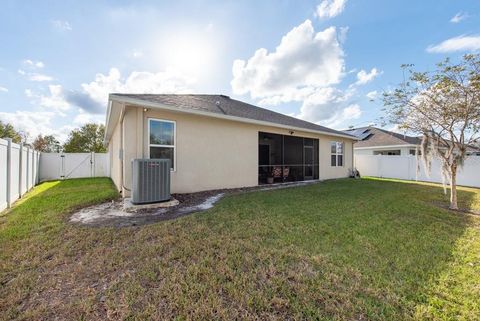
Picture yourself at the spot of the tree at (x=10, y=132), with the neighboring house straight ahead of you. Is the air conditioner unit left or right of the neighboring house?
right

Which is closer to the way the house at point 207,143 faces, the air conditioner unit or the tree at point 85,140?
the tree

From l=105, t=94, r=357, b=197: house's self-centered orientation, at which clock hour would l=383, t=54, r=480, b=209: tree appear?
The tree is roughly at 5 o'clock from the house.

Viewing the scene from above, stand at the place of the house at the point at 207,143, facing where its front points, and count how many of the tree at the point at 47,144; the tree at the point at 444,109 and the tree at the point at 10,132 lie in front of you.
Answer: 2

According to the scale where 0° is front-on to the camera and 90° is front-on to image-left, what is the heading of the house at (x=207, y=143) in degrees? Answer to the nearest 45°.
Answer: approximately 135°

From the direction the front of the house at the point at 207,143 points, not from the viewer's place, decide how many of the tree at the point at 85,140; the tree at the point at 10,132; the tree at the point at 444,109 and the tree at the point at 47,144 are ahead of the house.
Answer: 3
